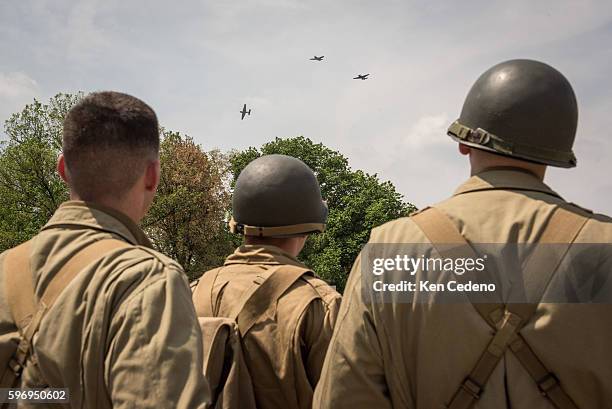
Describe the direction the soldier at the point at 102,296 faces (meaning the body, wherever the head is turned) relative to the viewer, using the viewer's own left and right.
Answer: facing away from the viewer and to the right of the viewer

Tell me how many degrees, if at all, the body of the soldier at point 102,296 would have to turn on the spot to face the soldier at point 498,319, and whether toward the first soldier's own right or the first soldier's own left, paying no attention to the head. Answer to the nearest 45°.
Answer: approximately 45° to the first soldier's own right

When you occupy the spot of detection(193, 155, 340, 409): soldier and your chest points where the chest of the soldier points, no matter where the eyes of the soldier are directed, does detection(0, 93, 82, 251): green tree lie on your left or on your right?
on your left

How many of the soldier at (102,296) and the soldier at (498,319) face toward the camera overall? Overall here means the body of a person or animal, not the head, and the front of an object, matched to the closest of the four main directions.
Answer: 0

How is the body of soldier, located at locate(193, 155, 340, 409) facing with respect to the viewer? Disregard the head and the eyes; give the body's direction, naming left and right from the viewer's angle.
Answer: facing away from the viewer and to the right of the viewer

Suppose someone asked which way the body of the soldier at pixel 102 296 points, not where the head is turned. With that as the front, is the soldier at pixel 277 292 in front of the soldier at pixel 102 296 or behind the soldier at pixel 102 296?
in front

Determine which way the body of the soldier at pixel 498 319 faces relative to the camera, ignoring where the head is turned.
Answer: away from the camera

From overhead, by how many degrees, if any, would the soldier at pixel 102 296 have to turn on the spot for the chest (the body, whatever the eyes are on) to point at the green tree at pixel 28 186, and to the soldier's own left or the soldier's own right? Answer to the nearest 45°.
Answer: approximately 45° to the soldier's own left

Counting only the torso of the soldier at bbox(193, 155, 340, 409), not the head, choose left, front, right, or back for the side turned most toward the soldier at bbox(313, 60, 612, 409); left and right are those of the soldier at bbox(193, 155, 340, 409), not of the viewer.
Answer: right
